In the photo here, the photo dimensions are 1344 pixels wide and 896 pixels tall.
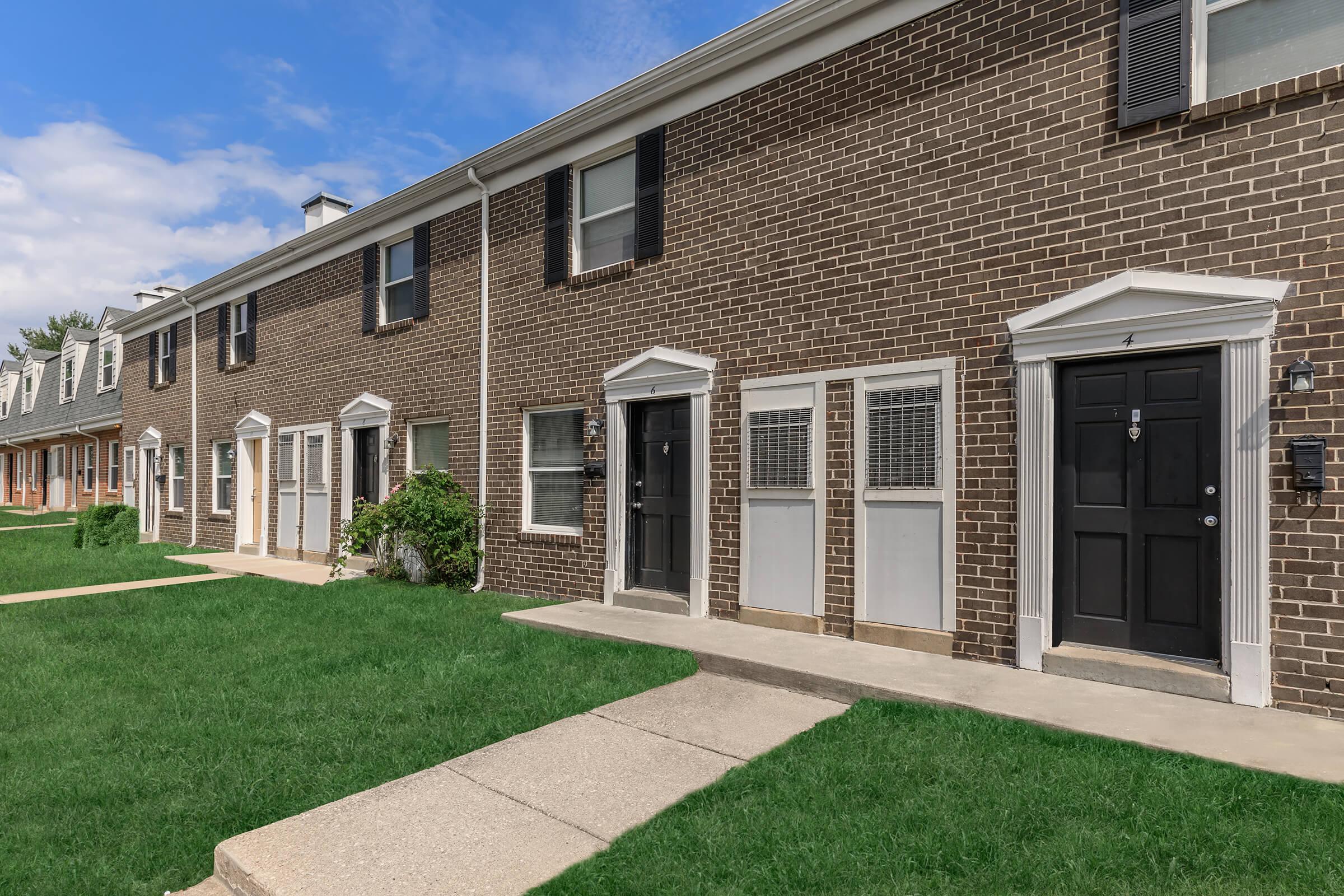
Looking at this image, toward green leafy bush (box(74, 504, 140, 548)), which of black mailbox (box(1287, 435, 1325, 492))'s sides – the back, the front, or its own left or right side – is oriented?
right

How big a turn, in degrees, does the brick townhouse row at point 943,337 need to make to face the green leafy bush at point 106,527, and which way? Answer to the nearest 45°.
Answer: approximately 90° to its right

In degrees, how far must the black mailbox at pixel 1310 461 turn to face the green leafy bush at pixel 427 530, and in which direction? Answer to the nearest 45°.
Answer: approximately 90° to its right

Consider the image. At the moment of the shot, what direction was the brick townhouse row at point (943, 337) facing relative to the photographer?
facing the viewer and to the left of the viewer

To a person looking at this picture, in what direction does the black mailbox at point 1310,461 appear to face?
facing the viewer

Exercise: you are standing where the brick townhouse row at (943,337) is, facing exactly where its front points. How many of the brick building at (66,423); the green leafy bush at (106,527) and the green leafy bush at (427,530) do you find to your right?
3
